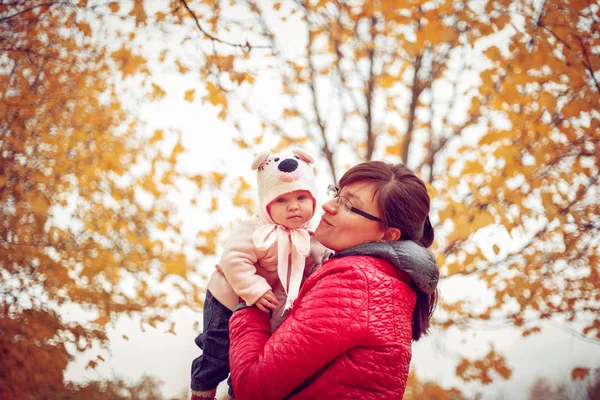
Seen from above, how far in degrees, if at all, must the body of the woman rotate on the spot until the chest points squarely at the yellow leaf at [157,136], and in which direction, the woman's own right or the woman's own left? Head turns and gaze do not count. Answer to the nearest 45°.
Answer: approximately 45° to the woman's own right

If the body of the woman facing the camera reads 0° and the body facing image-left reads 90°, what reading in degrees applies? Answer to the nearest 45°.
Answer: approximately 90°

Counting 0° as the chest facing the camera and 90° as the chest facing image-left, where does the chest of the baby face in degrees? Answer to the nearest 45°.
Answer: approximately 315°

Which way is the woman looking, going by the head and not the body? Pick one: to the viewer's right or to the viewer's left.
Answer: to the viewer's left

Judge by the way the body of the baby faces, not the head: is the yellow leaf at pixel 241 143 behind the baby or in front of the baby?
behind
